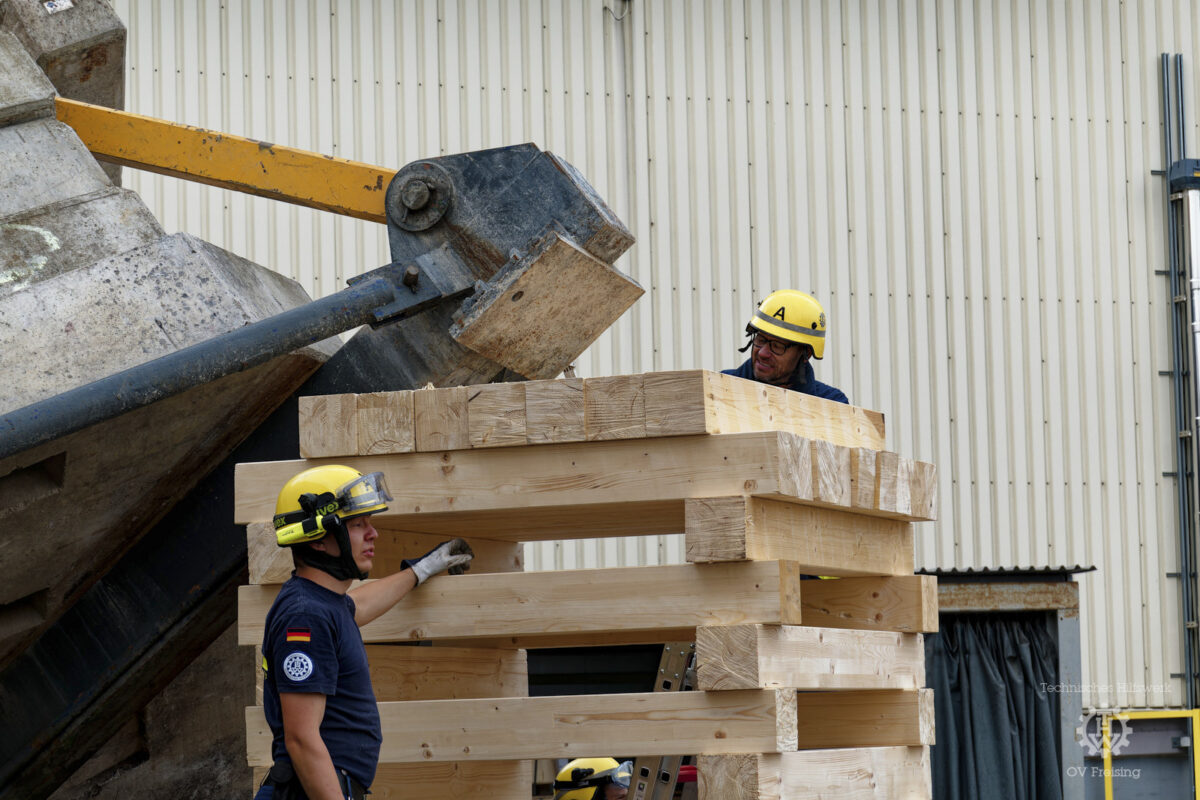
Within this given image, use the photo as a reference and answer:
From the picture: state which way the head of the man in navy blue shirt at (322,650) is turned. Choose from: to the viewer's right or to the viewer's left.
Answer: to the viewer's right

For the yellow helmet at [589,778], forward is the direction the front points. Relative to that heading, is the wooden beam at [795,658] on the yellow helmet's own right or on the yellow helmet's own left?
on the yellow helmet's own right

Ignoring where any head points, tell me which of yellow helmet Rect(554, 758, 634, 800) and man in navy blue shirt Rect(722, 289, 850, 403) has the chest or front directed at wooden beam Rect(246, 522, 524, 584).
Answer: the man in navy blue shirt

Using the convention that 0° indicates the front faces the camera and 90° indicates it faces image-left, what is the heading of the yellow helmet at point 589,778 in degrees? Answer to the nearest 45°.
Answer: approximately 270°

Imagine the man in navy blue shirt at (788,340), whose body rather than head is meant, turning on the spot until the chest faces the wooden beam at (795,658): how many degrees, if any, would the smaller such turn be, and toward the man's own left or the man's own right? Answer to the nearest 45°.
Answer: approximately 45° to the man's own left

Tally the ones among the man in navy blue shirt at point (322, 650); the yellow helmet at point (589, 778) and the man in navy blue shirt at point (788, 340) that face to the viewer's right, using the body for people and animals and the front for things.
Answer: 2

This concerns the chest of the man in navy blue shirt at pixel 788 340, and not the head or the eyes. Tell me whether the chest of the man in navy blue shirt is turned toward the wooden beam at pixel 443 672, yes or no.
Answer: yes

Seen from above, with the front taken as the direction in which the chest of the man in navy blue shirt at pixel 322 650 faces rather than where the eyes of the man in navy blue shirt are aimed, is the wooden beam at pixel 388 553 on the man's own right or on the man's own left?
on the man's own left

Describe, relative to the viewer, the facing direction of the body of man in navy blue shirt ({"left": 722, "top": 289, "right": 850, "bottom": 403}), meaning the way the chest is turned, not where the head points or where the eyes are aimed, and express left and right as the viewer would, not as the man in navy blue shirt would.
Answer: facing the viewer and to the left of the viewer

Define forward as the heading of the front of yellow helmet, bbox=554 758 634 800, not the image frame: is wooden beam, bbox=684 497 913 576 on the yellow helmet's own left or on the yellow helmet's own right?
on the yellow helmet's own right

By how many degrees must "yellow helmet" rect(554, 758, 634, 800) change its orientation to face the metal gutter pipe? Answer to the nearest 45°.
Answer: approximately 45° to its left

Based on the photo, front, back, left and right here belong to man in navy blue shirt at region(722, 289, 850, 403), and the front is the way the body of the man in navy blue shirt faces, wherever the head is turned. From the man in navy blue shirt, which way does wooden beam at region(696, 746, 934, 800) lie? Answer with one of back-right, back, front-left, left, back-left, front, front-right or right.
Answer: front-left

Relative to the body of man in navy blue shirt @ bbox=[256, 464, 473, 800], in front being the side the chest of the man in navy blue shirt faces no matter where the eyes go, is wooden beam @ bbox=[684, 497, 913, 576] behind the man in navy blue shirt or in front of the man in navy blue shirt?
in front

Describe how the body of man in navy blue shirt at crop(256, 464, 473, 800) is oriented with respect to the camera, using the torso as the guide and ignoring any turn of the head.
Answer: to the viewer's right

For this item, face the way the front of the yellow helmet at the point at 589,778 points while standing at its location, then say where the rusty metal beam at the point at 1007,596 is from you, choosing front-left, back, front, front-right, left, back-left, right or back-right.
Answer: front-left

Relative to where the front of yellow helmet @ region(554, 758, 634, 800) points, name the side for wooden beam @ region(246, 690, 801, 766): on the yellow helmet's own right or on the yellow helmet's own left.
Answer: on the yellow helmet's own right
